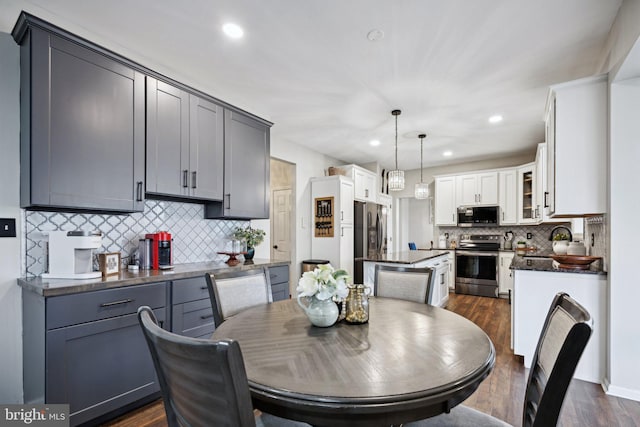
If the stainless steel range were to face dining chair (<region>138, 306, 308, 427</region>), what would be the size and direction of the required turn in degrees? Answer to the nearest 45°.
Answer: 0° — it already faces it

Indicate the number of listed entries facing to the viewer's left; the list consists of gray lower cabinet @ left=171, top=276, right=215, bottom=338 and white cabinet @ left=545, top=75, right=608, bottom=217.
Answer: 1

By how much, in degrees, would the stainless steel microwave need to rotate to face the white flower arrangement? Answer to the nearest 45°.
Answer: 0° — it already faces it

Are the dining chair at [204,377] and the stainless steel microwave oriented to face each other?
yes

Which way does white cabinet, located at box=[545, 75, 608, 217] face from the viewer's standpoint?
to the viewer's left

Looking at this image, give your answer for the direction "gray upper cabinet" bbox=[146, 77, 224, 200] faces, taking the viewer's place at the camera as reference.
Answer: facing the viewer and to the right of the viewer

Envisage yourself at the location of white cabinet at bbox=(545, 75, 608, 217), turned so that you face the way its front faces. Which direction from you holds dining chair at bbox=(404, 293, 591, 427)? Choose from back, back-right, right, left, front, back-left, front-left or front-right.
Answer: left

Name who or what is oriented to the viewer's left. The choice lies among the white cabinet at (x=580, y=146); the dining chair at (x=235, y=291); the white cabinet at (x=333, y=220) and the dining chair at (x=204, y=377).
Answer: the white cabinet at (x=580, y=146)

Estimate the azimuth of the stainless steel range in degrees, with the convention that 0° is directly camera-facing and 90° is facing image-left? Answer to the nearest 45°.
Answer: approximately 0°

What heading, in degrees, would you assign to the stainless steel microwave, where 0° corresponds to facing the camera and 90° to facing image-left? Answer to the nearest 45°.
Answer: approximately 0°
